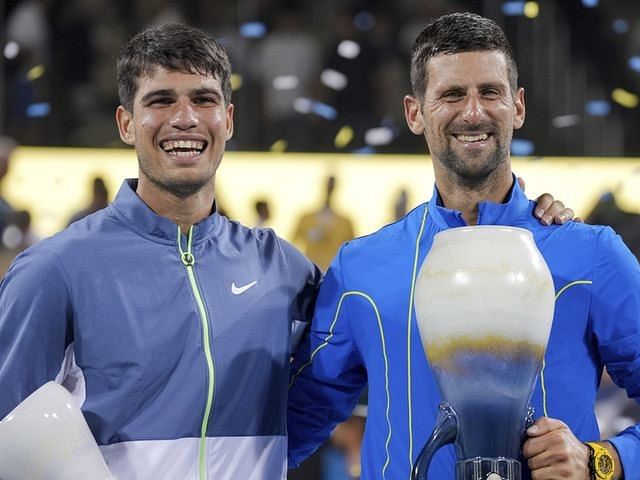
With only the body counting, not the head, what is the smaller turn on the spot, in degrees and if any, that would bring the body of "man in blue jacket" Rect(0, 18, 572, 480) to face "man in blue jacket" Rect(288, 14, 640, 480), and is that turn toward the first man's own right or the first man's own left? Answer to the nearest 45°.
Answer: approximately 90° to the first man's own left

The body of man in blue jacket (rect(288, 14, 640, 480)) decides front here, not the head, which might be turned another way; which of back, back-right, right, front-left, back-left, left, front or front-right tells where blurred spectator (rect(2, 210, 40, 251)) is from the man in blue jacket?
back-right

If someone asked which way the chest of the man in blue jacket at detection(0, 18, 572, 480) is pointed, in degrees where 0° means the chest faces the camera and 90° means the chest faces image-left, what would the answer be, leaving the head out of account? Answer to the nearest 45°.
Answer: approximately 0°

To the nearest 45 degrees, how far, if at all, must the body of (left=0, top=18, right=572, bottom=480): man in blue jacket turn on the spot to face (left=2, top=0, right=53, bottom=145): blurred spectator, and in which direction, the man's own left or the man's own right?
approximately 180°

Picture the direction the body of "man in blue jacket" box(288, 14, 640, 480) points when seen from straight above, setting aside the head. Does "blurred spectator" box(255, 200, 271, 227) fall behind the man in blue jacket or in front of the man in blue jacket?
behind

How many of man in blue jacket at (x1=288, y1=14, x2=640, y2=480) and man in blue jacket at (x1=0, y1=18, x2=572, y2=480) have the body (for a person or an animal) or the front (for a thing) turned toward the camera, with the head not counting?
2

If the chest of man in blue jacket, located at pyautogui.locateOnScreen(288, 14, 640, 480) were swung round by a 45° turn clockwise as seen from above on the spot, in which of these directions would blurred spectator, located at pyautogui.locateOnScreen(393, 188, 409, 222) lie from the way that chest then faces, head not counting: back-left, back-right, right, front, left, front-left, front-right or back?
back-right
